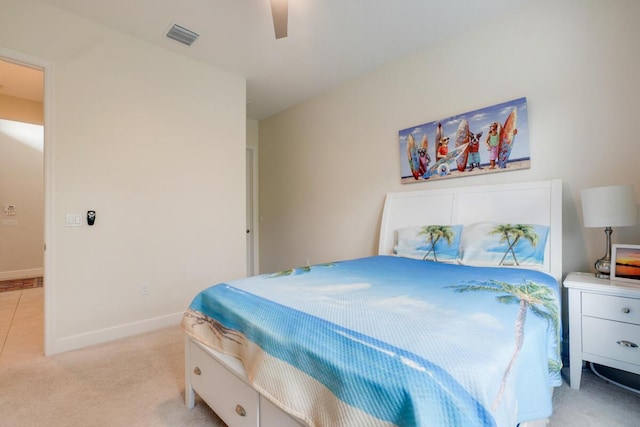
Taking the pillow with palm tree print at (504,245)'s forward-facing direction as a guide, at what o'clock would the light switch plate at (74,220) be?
The light switch plate is roughly at 2 o'clock from the pillow with palm tree print.

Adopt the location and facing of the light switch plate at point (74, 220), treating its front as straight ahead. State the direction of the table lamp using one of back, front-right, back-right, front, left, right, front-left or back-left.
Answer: front-left

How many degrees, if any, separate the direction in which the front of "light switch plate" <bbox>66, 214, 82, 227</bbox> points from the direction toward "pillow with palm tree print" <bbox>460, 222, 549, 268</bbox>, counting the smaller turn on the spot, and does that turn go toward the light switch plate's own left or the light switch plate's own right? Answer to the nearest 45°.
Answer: approximately 45° to the light switch plate's own left

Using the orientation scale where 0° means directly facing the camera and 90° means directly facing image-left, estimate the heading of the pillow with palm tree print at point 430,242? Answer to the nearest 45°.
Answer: approximately 0°

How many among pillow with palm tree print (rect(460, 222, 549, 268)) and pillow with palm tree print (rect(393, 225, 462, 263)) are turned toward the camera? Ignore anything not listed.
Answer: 2

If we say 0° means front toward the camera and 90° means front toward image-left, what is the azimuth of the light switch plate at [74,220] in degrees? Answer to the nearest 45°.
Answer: approximately 0°

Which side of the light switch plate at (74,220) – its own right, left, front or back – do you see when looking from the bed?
front

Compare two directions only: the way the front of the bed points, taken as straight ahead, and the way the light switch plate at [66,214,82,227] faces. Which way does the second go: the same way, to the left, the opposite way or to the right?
to the left

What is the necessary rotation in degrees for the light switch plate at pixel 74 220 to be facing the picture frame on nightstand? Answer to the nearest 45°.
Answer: approximately 45° to its left

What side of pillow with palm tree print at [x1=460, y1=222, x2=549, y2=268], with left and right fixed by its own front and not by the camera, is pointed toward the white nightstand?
left

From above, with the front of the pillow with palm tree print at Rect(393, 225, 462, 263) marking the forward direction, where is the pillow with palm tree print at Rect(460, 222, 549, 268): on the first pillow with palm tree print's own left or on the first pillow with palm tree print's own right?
on the first pillow with palm tree print's own left
